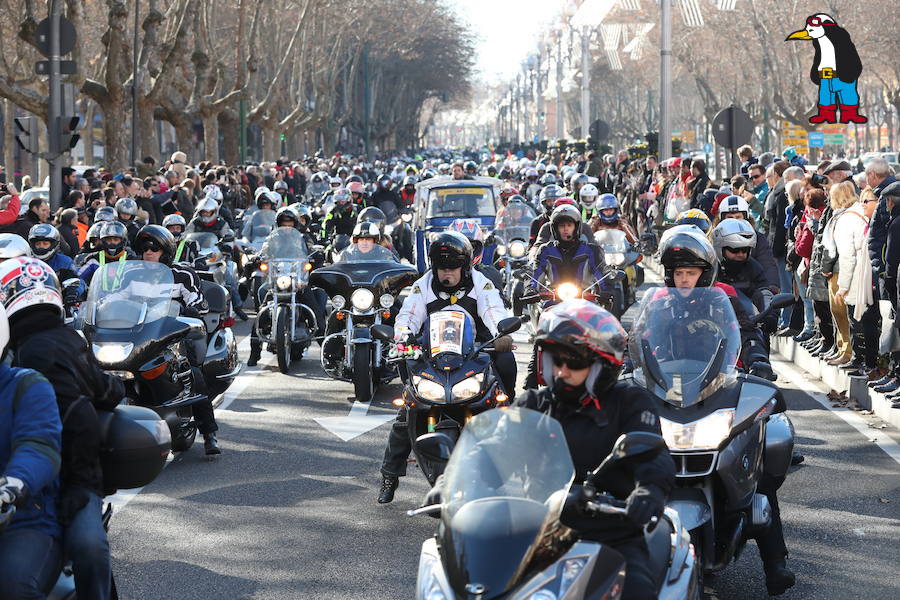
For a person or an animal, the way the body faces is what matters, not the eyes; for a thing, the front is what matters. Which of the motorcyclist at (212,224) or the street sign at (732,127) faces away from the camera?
the street sign

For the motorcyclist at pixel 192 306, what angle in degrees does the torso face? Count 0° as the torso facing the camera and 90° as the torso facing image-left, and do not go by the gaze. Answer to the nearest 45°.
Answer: approximately 45°

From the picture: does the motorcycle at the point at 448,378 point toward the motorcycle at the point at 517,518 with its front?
yes

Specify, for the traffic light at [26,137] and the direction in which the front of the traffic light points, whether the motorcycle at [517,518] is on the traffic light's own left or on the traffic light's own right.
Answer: on the traffic light's own left

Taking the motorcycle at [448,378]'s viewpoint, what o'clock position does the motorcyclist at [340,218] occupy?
The motorcyclist is roughly at 6 o'clock from the motorcycle.

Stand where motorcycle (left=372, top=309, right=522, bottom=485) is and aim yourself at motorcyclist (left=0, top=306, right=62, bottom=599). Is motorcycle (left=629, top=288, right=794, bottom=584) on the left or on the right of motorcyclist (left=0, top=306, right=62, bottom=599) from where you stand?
left

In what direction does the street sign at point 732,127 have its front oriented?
away from the camera

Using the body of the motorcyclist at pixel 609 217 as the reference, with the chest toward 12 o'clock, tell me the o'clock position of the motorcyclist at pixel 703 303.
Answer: the motorcyclist at pixel 703 303 is roughly at 12 o'clock from the motorcyclist at pixel 609 217.

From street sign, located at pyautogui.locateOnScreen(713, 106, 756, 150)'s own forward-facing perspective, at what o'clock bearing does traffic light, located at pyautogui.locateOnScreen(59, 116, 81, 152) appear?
The traffic light is roughly at 8 o'clock from the street sign.

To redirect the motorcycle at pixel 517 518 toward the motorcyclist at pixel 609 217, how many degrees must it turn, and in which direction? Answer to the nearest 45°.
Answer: approximately 135° to its right
